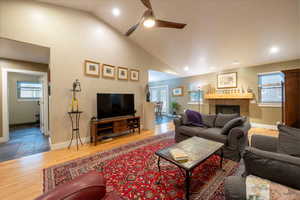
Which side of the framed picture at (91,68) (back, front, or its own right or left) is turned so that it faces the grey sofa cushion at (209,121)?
front

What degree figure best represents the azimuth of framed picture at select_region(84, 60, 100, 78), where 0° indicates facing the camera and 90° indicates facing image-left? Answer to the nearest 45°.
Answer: approximately 315°

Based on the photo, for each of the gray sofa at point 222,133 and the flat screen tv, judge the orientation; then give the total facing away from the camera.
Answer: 0

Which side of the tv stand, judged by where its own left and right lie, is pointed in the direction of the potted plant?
left

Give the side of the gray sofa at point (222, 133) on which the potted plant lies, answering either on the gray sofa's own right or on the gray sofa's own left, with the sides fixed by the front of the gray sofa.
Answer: on the gray sofa's own right

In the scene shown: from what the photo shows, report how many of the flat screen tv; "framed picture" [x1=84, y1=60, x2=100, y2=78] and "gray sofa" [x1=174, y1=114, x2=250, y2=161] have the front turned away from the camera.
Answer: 0

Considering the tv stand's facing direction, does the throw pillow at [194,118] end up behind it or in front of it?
in front

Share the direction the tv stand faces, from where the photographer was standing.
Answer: facing the viewer and to the right of the viewer

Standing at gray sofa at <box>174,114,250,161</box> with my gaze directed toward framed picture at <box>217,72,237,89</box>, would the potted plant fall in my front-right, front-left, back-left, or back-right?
front-left

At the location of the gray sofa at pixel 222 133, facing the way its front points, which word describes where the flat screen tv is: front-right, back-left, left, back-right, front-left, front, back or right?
front-right

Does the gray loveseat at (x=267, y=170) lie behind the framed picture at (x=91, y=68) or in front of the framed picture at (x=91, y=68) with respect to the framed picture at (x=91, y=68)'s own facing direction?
in front
